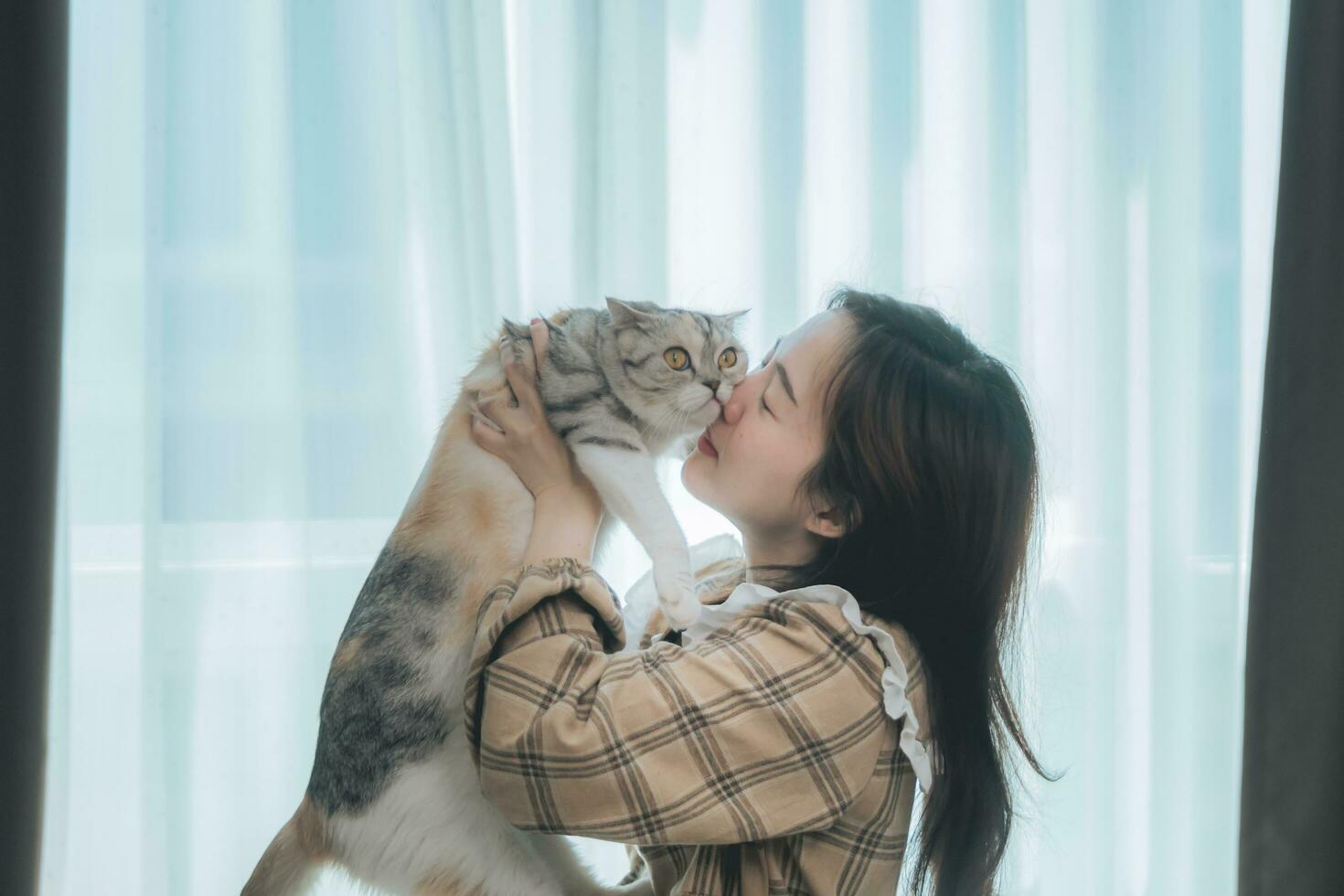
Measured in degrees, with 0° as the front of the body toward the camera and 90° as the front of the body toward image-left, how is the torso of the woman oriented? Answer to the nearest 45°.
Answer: approximately 90°

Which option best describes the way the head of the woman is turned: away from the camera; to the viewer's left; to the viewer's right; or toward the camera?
to the viewer's left
